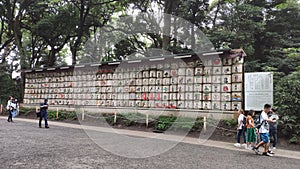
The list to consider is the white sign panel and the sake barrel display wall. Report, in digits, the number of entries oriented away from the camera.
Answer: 0

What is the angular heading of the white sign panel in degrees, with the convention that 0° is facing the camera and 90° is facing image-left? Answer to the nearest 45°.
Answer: approximately 0°

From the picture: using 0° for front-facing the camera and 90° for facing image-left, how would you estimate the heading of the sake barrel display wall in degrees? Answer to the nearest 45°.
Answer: approximately 45°

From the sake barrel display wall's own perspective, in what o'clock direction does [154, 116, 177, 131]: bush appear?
The bush is roughly at 10 o'clock from the sake barrel display wall.

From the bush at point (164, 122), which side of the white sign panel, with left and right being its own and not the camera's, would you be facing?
right

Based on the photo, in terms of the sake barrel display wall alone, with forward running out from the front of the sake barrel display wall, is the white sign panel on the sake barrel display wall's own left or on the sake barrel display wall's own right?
on the sake barrel display wall's own left
